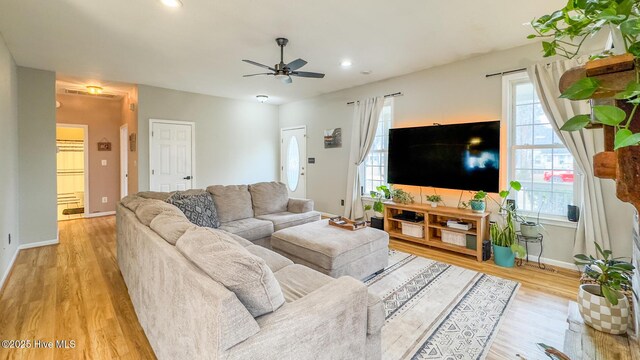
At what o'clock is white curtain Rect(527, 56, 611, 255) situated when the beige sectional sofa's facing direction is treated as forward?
The white curtain is roughly at 1 o'clock from the beige sectional sofa.

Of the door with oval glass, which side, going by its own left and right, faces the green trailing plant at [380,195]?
left

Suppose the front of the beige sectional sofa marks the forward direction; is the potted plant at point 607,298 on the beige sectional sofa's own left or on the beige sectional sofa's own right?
on the beige sectional sofa's own right

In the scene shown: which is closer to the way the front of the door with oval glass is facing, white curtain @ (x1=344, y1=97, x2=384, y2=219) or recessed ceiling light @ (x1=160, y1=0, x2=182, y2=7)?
the recessed ceiling light

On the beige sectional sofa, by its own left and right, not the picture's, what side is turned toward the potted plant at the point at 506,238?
front

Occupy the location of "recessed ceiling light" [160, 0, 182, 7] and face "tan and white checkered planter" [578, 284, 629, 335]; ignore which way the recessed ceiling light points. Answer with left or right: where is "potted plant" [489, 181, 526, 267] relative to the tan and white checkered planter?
left

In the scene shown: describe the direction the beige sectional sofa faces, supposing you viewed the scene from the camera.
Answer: facing away from the viewer and to the right of the viewer

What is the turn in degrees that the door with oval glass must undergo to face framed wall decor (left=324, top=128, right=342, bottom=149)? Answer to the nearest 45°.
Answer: approximately 90° to its left

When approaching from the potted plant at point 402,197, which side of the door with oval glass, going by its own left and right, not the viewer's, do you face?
left

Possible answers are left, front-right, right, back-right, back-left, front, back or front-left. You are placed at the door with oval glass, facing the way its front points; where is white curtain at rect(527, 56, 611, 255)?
left

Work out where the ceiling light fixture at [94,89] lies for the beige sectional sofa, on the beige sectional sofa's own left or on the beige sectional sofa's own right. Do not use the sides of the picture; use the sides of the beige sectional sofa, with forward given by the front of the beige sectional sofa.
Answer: on the beige sectional sofa's own left

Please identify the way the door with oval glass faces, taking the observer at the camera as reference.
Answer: facing the viewer and to the left of the viewer

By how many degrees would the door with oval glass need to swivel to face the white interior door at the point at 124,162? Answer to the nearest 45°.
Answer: approximately 45° to its right

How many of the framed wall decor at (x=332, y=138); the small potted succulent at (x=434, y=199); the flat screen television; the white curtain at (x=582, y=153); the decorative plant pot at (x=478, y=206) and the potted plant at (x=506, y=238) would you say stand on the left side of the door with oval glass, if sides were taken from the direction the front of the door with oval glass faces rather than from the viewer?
6
